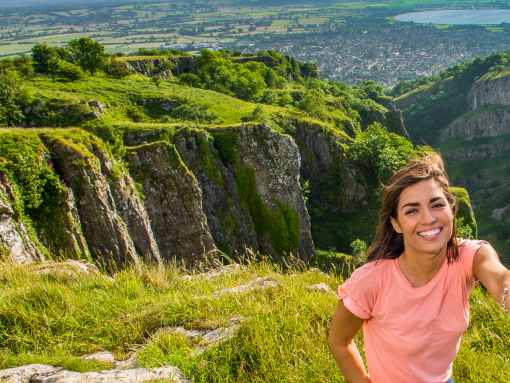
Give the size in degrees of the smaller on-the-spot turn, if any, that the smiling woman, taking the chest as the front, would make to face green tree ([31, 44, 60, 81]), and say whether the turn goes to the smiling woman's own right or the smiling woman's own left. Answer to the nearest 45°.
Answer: approximately 135° to the smiling woman's own right

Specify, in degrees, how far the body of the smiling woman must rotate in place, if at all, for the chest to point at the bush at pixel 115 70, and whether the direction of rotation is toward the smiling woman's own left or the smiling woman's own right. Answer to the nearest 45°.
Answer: approximately 135° to the smiling woman's own right

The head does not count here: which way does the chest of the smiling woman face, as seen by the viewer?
toward the camera

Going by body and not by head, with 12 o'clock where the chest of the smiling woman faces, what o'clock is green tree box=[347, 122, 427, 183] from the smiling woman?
The green tree is roughly at 6 o'clock from the smiling woman.
